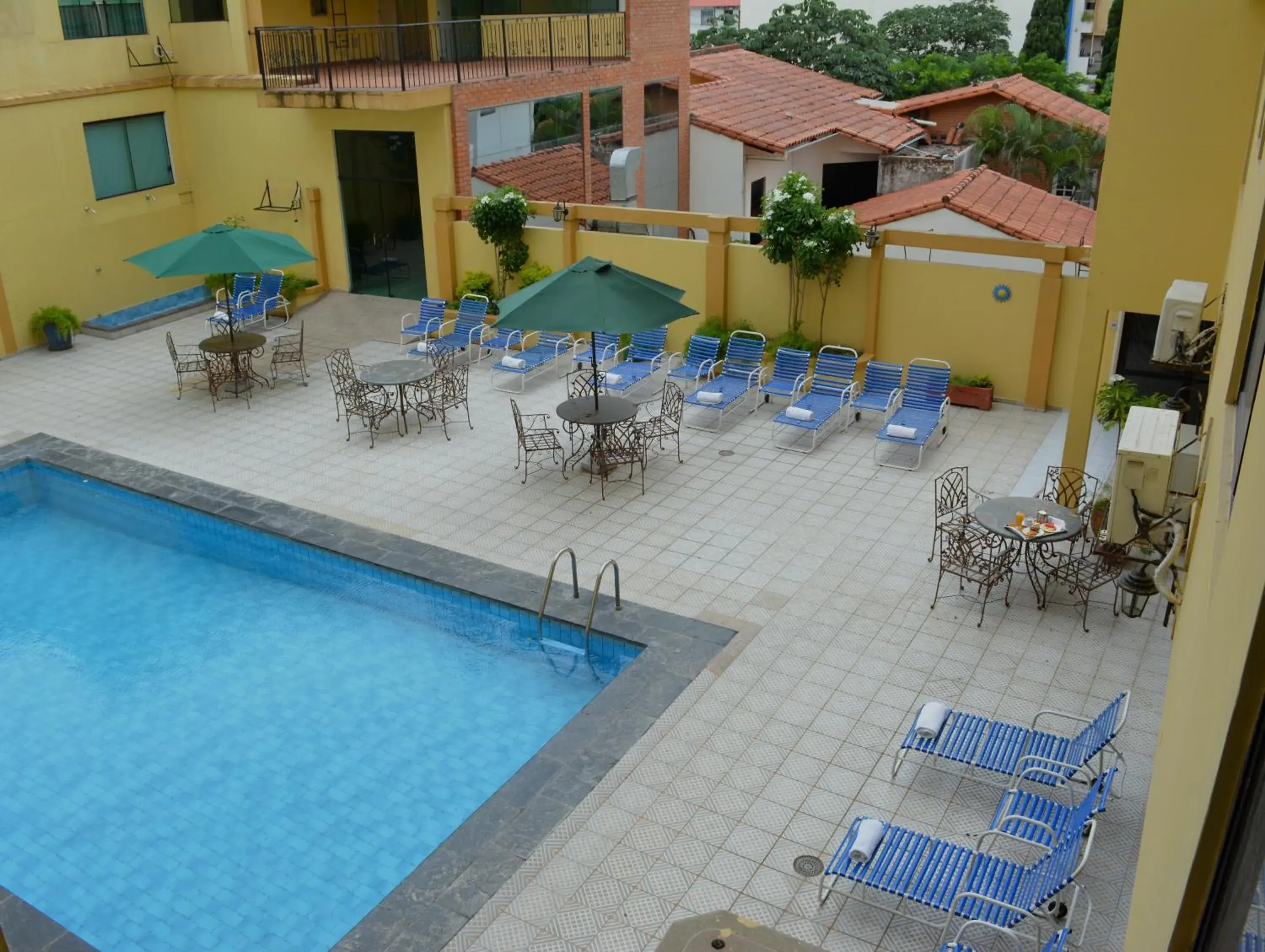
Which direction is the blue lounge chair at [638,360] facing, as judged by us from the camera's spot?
facing the viewer and to the left of the viewer

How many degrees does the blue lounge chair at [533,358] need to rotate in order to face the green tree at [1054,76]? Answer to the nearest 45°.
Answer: approximately 180°

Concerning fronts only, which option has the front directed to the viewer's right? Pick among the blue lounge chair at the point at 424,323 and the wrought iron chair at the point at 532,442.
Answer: the wrought iron chair

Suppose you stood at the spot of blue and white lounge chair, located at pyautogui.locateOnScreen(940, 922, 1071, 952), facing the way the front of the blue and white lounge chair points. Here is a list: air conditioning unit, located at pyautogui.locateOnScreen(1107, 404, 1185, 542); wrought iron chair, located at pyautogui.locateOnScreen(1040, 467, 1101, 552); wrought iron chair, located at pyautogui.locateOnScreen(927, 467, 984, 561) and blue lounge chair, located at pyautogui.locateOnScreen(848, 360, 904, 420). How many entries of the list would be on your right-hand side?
4

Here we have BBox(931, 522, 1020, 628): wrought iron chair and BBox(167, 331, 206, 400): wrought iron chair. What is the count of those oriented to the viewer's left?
0

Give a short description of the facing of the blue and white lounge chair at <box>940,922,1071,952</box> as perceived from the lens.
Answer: facing to the left of the viewer

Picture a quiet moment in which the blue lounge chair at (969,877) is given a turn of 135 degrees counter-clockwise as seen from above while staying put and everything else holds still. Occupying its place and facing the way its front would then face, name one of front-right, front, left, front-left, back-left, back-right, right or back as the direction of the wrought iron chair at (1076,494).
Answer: back-left

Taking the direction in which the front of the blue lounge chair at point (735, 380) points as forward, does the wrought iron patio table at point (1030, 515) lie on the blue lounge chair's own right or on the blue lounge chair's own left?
on the blue lounge chair's own left

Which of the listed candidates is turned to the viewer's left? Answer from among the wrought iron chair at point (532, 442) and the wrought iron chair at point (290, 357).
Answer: the wrought iron chair at point (290, 357)

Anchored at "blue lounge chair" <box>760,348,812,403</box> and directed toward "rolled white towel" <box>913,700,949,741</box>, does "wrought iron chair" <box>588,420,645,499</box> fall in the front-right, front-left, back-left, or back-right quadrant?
front-right

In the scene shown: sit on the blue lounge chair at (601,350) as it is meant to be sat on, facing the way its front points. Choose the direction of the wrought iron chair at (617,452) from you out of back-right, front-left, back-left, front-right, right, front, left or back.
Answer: front-left

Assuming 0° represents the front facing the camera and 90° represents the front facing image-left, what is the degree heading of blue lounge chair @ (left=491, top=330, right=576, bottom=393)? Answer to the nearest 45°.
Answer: approximately 45°

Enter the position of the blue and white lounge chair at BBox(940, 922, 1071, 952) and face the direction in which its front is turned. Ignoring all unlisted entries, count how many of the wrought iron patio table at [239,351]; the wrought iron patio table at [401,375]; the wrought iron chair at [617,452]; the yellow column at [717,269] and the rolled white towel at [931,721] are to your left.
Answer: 0

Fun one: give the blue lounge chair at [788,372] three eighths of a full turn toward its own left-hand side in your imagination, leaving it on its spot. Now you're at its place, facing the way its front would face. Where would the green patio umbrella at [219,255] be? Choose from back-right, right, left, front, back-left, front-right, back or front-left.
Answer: back

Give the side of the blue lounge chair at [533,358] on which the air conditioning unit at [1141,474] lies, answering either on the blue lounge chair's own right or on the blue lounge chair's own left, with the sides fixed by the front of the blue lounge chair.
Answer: on the blue lounge chair's own left

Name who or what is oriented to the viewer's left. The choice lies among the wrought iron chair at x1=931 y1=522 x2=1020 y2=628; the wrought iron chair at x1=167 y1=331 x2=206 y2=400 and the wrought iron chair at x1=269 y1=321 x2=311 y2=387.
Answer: the wrought iron chair at x1=269 y1=321 x2=311 y2=387

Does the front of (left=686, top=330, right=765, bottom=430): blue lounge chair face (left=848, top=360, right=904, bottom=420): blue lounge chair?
no

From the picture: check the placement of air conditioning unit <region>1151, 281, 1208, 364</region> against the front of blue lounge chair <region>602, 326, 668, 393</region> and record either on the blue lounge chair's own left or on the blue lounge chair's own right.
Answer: on the blue lounge chair's own left

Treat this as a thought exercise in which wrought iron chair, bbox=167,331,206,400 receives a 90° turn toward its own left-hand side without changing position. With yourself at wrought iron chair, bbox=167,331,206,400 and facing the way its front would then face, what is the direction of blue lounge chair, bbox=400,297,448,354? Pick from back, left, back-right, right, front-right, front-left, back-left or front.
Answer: right

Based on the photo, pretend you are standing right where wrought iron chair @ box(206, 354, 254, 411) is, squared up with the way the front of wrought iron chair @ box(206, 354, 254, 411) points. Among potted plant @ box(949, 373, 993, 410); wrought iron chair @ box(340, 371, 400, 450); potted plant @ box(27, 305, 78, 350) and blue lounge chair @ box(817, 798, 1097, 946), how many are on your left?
1

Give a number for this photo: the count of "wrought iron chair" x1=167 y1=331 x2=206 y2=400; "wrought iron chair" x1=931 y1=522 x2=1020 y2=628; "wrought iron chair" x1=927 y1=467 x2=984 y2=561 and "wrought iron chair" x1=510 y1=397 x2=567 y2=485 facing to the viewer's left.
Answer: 0

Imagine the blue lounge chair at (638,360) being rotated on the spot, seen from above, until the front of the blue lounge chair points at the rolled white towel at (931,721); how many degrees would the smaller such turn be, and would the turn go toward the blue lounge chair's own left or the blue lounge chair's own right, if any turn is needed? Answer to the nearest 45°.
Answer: approximately 45° to the blue lounge chair's own left
